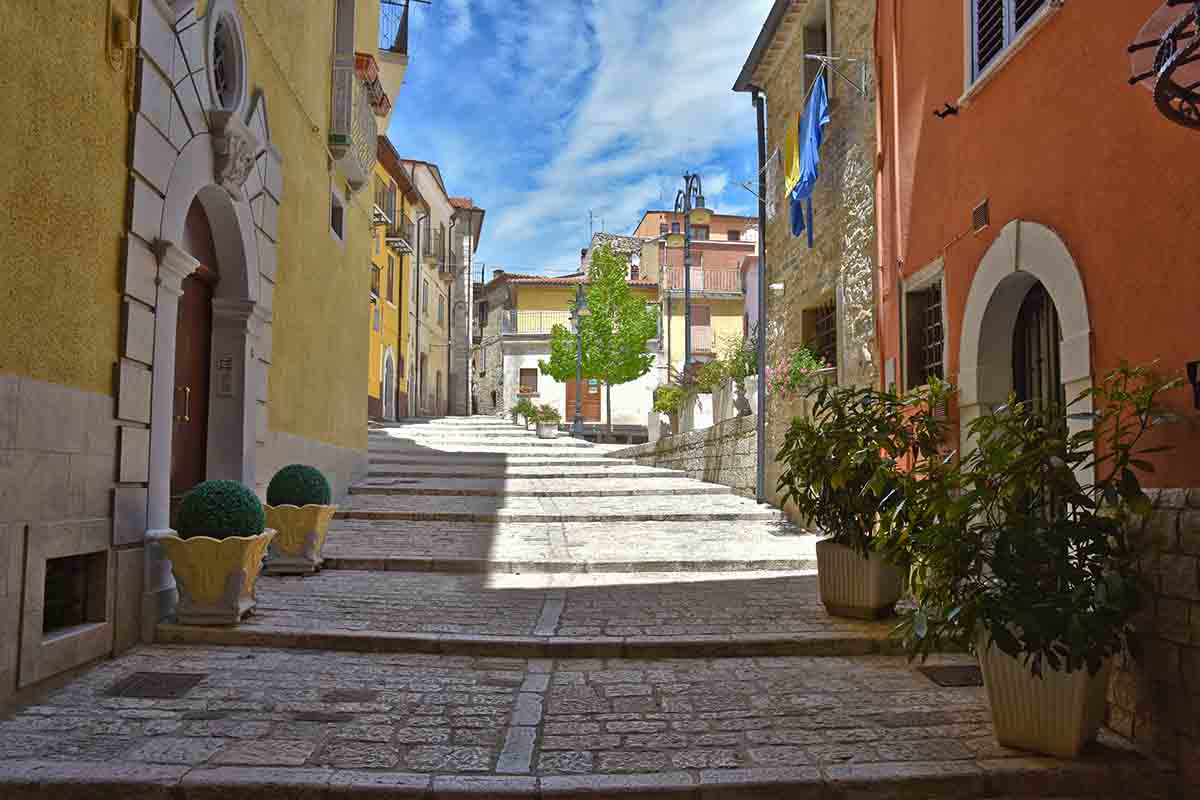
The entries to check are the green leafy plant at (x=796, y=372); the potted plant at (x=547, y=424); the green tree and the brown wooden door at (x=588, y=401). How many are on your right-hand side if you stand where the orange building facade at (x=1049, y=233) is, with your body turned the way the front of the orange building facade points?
4

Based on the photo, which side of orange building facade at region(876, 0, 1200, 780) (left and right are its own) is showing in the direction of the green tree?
right

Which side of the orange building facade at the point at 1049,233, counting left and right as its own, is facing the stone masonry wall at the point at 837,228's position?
right

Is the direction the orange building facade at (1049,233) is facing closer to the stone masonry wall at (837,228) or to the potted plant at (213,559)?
the potted plant

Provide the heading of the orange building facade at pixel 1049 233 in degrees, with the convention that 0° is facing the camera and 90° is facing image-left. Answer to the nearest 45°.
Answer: approximately 45°

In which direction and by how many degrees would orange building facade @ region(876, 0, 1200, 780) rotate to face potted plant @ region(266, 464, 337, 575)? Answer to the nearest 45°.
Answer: approximately 45° to its right

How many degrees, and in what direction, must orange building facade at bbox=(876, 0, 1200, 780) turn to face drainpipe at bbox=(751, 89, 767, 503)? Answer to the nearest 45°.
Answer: approximately 90° to its right

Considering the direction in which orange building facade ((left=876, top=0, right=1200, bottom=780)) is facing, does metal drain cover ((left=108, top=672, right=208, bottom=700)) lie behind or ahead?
ahead

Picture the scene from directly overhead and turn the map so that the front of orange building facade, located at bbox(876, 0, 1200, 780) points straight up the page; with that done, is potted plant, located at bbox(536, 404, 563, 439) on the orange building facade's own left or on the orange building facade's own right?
on the orange building facade's own right

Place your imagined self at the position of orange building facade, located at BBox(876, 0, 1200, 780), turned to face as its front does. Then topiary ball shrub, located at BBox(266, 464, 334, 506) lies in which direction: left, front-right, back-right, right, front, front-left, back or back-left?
front-right
